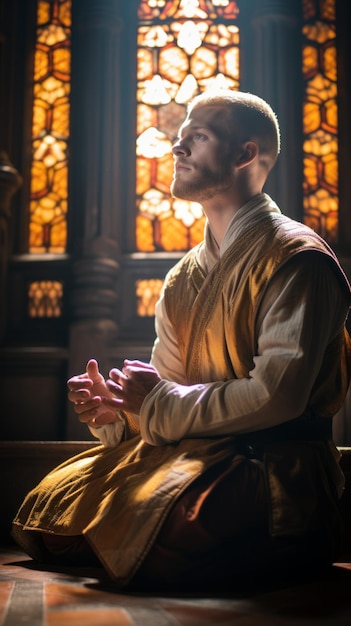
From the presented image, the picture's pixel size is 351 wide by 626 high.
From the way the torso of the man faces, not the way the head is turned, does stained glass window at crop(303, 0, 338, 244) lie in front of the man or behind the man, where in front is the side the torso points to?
behind

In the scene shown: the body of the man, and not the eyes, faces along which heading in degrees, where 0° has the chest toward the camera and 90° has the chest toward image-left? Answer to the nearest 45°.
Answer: approximately 45°

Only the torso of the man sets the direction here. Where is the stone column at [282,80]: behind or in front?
behind

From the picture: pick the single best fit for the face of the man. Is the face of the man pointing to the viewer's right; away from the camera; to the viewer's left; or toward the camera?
to the viewer's left

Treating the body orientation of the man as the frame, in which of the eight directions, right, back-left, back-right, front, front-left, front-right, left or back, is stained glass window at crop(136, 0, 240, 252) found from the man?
back-right

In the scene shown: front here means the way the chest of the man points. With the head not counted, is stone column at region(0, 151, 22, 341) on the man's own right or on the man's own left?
on the man's own right
